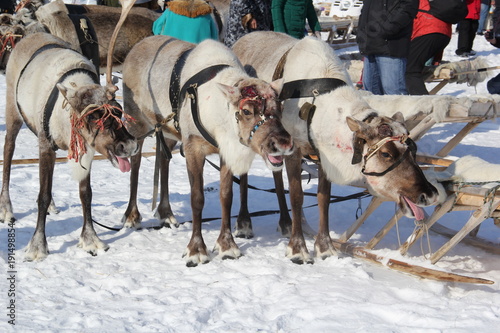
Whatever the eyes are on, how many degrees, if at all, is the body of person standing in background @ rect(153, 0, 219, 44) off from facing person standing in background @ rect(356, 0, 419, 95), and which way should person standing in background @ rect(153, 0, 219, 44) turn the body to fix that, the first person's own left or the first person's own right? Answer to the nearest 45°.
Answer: approximately 90° to the first person's own right

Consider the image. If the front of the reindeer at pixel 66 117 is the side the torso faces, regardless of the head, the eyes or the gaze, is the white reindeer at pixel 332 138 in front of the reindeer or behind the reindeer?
in front

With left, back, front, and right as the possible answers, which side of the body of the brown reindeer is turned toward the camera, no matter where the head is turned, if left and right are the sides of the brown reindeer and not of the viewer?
left

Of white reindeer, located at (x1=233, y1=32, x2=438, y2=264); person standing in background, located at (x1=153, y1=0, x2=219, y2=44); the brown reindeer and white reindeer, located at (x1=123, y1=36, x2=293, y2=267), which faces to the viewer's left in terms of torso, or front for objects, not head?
the brown reindeer

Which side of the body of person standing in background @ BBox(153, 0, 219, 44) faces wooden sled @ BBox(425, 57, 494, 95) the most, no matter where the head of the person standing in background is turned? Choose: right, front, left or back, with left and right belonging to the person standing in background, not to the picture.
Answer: right

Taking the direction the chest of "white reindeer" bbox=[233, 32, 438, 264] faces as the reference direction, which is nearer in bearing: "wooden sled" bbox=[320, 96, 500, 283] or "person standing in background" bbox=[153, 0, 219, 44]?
the wooden sled

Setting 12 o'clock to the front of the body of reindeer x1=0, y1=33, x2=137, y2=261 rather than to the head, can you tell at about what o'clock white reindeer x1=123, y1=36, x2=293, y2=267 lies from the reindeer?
The white reindeer is roughly at 11 o'clock from the reindeer.

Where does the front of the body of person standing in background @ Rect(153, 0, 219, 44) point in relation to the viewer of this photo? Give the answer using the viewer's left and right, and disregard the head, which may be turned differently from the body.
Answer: facing away from the viewer

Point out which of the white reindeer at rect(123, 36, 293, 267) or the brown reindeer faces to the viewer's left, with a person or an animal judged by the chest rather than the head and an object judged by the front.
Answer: the brown reindeer

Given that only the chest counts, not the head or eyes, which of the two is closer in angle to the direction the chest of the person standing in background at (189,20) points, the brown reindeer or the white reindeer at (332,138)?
the brown reindeer

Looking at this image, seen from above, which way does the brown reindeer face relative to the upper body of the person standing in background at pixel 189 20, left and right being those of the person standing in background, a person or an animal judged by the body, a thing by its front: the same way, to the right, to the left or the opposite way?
to the left

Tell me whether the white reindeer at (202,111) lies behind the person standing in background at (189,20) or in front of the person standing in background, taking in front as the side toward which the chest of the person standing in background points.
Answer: behind

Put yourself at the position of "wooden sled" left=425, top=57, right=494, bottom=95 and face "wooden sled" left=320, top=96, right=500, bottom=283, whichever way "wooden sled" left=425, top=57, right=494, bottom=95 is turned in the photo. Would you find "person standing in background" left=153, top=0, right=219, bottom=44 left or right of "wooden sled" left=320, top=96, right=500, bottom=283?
right

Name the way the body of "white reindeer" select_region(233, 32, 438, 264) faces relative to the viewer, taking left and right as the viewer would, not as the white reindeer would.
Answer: facing the viewer and to the right of the viewer
